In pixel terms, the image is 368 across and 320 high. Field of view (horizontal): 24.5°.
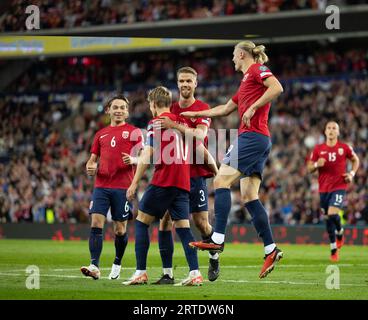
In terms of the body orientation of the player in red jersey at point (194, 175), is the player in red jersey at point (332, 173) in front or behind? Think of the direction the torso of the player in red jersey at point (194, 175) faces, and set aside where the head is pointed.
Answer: behind

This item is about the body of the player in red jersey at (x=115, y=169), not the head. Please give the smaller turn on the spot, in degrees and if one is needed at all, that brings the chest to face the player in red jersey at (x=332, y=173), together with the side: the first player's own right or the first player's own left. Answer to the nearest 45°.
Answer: approximately 135° to the first player's own left

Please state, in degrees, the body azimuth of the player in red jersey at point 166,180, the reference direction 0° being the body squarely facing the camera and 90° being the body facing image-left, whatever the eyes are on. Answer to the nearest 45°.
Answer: approximately 135°

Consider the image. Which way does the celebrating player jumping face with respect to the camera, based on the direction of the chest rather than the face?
to the viewer's left

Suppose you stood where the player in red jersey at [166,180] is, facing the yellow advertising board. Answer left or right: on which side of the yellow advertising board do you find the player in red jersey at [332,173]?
right

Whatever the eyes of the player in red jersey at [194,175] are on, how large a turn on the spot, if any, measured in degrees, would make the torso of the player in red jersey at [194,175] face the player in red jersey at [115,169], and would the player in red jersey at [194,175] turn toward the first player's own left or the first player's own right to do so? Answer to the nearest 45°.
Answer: approximately 90° to the first player's own right

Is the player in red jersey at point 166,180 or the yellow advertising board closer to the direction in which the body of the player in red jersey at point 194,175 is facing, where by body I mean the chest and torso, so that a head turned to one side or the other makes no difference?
the player in red jersey

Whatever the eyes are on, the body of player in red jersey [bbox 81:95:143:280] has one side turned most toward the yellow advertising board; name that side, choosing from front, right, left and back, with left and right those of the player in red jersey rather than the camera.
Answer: back
